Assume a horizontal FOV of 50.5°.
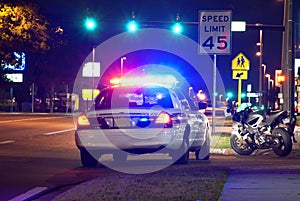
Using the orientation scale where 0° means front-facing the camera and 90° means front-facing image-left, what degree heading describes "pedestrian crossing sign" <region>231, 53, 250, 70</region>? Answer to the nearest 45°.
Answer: approximately 0°

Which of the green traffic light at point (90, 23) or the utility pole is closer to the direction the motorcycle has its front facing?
the green traffic light

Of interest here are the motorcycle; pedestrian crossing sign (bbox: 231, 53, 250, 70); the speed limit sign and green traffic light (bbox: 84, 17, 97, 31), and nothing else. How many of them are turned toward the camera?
3

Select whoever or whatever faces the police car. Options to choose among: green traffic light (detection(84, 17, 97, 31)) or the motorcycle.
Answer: the green traffic light

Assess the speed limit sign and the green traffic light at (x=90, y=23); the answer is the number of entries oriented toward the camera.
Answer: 2

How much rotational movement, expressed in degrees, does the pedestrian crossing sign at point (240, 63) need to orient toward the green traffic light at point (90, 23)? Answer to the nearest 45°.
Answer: approximately 90° to its right

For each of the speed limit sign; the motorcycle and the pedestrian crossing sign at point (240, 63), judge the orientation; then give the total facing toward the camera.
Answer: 2

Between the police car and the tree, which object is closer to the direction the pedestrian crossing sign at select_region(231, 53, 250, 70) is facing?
the police car

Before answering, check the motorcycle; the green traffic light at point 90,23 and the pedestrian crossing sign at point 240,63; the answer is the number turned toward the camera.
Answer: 2
